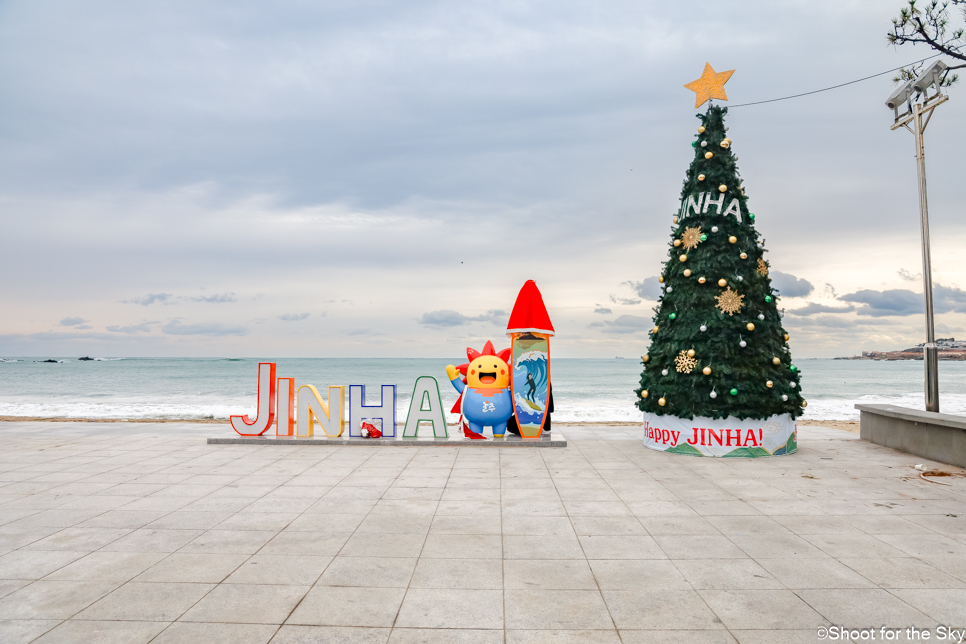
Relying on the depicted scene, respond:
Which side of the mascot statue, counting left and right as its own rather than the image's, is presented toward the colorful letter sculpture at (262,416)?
right

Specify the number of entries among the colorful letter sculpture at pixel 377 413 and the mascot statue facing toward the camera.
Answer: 2

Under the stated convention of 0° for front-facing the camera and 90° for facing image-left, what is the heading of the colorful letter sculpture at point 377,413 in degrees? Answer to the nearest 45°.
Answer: approximately 0°

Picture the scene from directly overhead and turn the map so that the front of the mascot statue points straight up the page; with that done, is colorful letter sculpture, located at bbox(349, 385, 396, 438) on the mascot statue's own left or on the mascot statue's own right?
on the mascot statue's own right

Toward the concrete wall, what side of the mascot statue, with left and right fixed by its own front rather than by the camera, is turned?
left

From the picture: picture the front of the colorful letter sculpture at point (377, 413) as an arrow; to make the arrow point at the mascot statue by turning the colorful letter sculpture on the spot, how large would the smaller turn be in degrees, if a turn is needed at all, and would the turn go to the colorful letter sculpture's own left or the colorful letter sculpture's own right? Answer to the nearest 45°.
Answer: approximately 90° to the colorful letter sculpture's own left

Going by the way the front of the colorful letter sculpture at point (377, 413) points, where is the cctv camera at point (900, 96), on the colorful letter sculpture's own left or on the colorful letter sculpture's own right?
on the colorful letter sculpture's own left

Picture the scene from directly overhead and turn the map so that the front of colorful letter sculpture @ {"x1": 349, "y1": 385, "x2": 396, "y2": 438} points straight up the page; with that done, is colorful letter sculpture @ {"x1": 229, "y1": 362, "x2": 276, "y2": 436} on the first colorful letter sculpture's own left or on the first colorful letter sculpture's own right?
on the first colorful letter sculpture's own right

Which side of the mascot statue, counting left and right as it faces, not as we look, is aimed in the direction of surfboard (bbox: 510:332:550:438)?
left

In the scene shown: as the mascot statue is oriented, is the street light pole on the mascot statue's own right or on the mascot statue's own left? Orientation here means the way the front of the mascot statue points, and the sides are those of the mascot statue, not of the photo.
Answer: on the mascot statue's own left

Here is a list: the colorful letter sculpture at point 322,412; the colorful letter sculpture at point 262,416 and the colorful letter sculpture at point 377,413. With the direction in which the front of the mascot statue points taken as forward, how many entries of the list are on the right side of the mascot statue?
3
